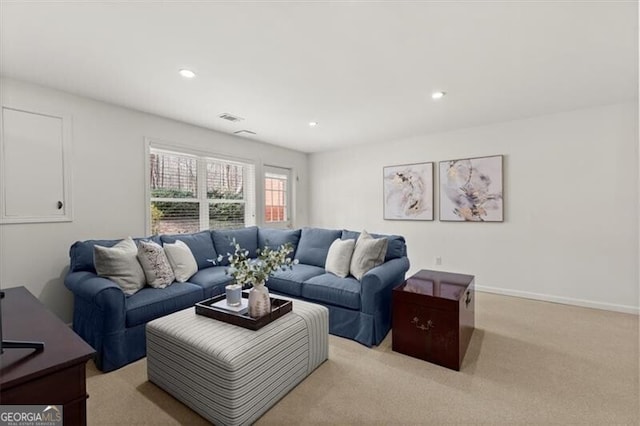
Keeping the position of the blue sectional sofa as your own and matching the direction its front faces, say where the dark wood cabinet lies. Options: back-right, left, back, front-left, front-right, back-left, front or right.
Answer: front

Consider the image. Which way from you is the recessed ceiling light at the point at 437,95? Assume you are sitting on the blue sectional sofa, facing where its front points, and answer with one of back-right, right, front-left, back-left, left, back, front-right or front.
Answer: left

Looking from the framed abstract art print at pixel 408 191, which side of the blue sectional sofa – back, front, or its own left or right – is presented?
left

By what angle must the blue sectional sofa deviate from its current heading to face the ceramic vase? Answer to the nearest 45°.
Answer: approximately 45° to its left

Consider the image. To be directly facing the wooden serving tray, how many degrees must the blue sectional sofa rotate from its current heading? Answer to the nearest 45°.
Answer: approximately 45° to its left

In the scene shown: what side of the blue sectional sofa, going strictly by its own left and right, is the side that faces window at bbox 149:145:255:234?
back

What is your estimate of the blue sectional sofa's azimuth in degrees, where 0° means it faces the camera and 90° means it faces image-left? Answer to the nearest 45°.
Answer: approximately 0°

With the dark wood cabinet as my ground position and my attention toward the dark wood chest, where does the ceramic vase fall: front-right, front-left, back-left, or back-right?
front-left

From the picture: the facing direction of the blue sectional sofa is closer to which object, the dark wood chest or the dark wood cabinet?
the dark wood cabinet

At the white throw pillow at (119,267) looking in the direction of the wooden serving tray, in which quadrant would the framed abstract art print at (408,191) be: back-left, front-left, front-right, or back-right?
front-left

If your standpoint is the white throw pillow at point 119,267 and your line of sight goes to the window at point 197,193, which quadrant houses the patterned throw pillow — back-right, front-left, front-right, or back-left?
front-right

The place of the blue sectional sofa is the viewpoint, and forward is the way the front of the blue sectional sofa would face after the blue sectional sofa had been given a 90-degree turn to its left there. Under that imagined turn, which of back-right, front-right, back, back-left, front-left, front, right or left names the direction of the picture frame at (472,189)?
front

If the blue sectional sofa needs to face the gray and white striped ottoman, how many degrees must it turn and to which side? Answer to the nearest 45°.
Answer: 0° — it already faces it

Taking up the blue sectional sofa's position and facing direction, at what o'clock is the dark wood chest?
The dark wood chest is roughly at 10 o'clock from the blue sectional sofa.
